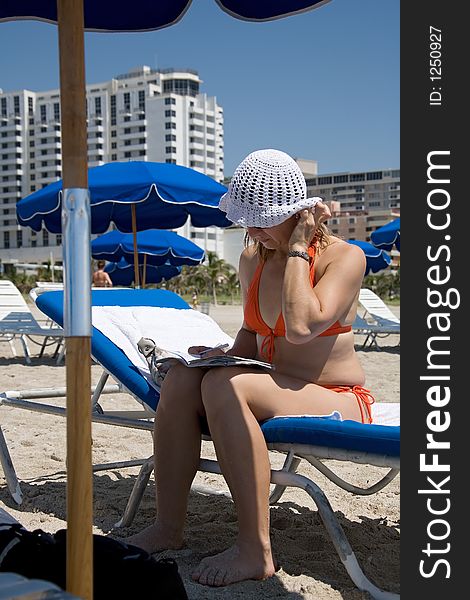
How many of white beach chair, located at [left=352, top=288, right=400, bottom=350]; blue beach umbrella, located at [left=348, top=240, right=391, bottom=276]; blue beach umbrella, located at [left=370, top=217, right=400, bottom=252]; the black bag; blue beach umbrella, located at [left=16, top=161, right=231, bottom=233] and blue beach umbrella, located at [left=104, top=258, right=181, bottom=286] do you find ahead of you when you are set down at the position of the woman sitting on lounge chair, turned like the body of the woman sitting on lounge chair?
1

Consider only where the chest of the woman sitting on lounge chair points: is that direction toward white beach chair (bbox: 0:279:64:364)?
no

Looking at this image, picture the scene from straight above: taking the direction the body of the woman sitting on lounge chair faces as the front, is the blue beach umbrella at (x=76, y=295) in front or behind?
in front

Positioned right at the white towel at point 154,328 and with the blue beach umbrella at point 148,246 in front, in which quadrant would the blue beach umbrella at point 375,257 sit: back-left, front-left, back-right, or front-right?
front-right

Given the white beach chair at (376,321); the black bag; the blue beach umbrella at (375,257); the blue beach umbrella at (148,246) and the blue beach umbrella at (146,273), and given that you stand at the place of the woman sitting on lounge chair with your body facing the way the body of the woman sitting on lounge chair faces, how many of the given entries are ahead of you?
1

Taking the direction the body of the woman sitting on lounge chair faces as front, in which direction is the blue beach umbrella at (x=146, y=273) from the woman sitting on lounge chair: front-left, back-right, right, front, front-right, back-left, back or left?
back-right

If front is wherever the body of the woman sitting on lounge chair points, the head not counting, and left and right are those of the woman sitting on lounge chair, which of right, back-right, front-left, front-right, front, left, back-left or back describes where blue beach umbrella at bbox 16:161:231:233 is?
back-right

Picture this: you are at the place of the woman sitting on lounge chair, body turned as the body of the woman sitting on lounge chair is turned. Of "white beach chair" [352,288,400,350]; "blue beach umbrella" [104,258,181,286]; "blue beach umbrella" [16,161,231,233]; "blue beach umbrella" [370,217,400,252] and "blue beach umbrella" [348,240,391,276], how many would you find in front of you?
0

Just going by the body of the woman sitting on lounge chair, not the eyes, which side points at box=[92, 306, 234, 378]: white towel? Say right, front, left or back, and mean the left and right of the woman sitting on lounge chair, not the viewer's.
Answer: right

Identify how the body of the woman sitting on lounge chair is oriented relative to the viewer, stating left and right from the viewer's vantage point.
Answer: facing the viewer and to the left of the viewer

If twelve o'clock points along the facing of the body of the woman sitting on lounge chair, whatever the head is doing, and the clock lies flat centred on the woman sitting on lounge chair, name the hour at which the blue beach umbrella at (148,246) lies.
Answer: The blue beach umbrella is roughly at 4 o'clock from the woman sitting on lounge chair.

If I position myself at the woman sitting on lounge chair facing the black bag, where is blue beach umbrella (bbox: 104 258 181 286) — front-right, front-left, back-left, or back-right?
back-right

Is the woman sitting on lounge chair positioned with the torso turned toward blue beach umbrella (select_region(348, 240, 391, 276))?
no

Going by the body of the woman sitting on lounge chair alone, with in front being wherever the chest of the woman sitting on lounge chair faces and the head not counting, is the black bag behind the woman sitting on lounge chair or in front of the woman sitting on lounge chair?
in front

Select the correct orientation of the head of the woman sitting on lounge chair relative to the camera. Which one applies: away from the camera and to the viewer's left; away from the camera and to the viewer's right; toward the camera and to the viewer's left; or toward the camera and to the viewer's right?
toward the camera and to the viewer's left
